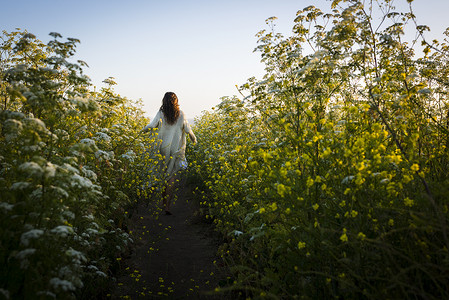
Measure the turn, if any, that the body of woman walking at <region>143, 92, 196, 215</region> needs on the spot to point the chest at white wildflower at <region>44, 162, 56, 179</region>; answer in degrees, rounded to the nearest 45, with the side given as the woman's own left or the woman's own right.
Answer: approximately 180°

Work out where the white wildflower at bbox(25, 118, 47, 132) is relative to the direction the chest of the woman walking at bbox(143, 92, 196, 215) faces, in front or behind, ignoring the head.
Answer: behind

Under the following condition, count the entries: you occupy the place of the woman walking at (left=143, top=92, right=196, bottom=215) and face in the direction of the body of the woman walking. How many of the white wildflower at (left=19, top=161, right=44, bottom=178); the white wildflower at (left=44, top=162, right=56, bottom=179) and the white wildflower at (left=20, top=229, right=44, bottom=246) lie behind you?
3

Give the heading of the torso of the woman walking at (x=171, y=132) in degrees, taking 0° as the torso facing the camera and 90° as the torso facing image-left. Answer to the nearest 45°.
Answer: approximately 180°

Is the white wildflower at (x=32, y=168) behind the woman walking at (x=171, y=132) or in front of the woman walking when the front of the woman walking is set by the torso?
behind

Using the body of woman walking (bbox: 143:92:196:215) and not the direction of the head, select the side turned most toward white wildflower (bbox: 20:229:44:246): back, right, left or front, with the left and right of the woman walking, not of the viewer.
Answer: back
